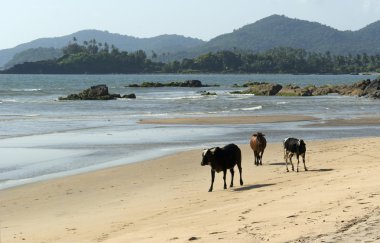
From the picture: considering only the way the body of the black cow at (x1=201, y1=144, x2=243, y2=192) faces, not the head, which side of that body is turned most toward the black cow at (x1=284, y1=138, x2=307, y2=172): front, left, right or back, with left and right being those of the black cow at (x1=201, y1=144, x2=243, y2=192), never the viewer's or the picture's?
back

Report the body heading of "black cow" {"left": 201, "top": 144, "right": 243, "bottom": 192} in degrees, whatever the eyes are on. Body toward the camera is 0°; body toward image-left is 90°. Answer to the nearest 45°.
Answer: approximately 45°

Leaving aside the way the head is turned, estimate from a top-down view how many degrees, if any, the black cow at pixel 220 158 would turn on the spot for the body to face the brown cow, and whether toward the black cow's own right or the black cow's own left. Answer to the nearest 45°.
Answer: approximately 135° to the black cow's own right
